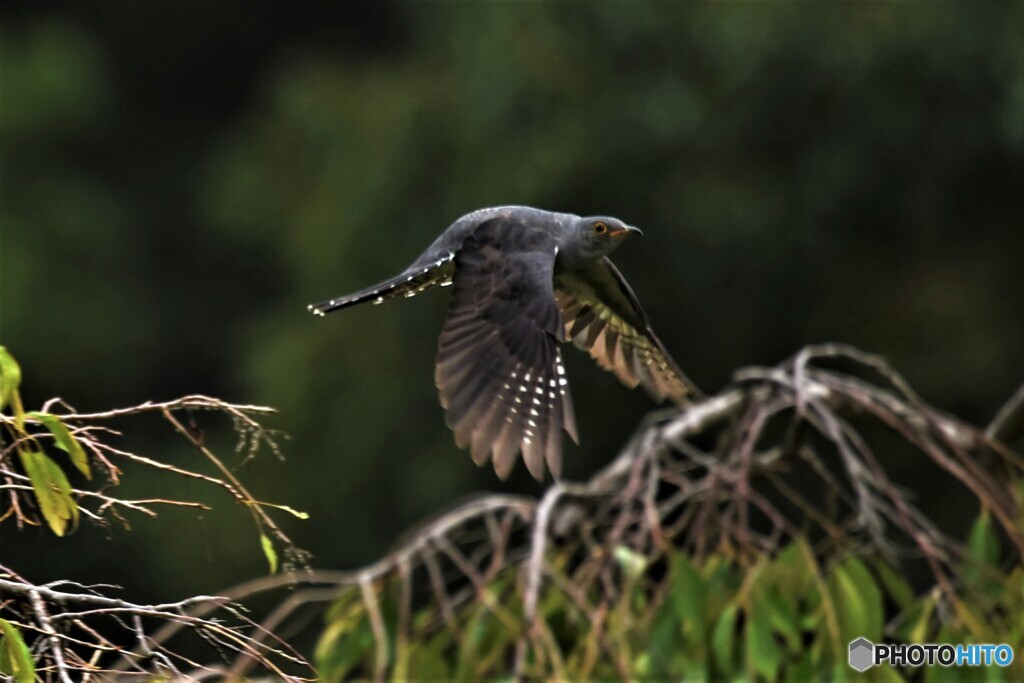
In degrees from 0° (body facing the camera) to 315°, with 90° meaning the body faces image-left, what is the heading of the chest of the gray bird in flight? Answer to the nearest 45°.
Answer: approximately 270°

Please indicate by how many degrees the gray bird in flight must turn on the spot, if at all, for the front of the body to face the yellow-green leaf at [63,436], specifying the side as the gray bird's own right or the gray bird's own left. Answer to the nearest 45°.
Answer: approximately 135° to the gray bird's own right

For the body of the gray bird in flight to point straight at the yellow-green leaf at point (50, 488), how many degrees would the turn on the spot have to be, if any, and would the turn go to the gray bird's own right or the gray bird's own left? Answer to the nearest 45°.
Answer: approximately 135° to the gray bird's own right
